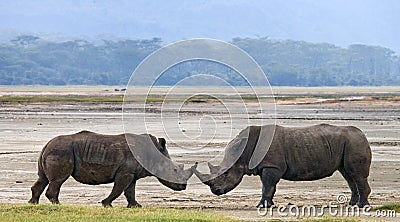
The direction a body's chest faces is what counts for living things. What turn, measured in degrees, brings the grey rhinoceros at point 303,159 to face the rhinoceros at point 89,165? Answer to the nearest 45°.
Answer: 0° — it already faces it

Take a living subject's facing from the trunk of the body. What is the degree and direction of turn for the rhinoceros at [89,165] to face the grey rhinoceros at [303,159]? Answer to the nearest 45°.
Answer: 0° — it already faces it

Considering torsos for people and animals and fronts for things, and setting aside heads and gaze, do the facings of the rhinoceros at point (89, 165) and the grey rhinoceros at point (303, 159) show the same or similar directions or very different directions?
very different directions

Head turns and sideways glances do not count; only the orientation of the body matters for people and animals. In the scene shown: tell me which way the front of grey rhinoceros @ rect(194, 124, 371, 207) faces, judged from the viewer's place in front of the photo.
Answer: facing to the left of the viewer

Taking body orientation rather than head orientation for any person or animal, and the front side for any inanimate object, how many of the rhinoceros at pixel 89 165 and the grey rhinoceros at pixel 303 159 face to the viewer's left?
1

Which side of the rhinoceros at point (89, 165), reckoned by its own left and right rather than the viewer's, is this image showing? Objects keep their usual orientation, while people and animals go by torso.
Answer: right
